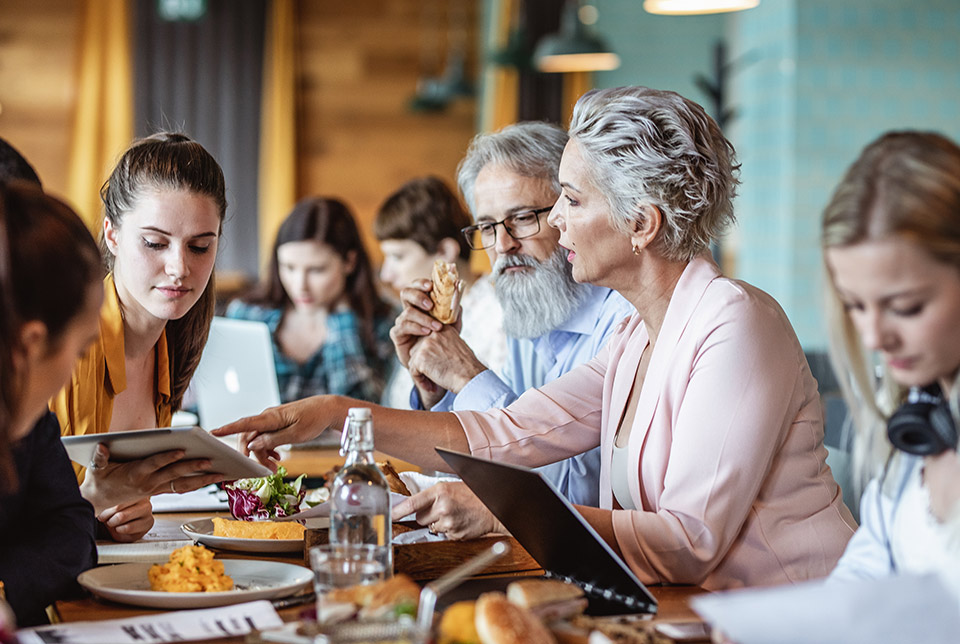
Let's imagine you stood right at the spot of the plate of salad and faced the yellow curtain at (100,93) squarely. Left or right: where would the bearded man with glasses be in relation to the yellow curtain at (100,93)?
right

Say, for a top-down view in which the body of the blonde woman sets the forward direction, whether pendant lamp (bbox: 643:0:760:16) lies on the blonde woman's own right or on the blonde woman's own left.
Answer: on the blonde woman's own right

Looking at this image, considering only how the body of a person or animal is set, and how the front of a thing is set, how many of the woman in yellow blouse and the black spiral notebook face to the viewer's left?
0

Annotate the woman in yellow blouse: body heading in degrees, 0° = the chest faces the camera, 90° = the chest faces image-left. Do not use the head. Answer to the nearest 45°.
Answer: approximately 315°

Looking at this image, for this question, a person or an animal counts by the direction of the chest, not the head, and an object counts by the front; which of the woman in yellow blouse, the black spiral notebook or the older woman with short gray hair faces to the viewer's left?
the older woman with short gray hair

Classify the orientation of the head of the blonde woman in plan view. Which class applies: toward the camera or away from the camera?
toward the camera

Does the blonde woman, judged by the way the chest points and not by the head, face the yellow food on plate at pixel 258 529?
no

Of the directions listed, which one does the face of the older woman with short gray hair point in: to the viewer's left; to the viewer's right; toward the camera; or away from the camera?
to the viewer's left

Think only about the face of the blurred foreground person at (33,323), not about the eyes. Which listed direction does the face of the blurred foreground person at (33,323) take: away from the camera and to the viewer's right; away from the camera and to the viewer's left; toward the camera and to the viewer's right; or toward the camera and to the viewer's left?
away from the camera and to the viewer's right

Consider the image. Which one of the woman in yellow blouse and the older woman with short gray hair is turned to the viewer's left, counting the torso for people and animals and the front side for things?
the older woman with short gray hair

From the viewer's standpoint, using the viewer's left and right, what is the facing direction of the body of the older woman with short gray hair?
facing to the left of the viewer

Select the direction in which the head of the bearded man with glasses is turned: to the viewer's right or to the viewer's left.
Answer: to the viewer's left

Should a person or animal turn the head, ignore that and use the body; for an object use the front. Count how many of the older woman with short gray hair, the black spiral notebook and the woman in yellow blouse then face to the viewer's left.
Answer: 1

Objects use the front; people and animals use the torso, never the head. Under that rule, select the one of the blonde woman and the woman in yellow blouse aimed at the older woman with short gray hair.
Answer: the woman in yellow blouse
